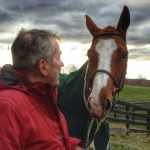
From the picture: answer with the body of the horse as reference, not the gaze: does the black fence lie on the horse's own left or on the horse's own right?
on the horse's own left

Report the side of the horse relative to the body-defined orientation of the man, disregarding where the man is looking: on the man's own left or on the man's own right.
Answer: on the man's own left

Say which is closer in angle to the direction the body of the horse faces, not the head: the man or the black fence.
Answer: the man

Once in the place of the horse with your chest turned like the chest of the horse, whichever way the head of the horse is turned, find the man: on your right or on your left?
on your right

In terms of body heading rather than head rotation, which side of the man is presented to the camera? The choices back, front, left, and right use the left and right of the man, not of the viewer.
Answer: right

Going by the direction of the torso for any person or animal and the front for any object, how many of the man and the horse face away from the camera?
0

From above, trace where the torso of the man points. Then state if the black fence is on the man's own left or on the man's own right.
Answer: on the man's own left
